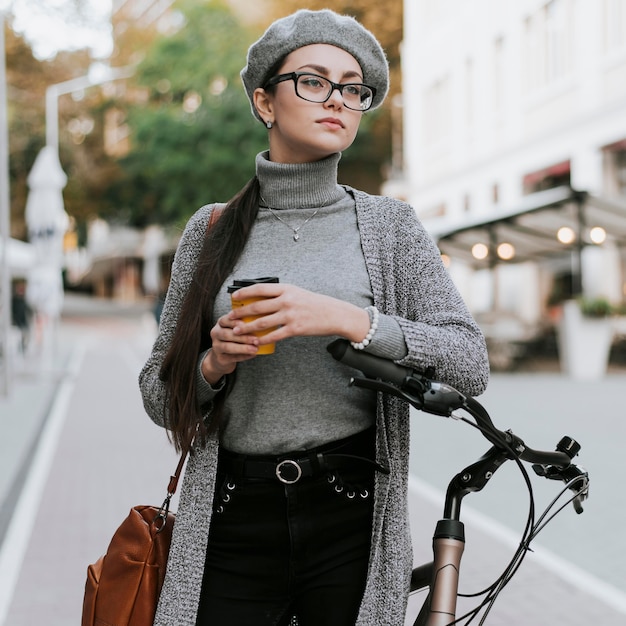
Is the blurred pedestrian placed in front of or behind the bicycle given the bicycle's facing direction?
behind

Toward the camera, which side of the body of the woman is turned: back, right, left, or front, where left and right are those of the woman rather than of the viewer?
front

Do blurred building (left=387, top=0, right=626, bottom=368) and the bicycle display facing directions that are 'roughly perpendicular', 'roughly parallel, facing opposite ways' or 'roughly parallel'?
roughly perpendicular

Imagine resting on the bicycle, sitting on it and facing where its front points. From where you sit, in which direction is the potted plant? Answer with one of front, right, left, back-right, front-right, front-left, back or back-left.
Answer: back-left

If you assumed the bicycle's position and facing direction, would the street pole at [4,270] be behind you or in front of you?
behind

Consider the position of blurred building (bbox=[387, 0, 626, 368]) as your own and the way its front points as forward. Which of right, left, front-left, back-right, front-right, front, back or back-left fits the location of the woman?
front-left

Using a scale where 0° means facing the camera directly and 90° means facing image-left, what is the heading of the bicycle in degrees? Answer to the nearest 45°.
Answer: approximately 315°

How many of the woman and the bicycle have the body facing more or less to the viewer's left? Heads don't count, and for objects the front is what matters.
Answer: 0

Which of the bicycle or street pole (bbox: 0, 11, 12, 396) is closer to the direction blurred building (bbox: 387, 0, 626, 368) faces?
the street pole

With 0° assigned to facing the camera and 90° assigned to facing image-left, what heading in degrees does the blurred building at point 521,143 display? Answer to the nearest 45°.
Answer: approximately 45°

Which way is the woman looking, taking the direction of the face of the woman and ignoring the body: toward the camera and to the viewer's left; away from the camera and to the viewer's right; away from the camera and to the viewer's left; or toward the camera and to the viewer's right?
toward the camera and to the viewer's right

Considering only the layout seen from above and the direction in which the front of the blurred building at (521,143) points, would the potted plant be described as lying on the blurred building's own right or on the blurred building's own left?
on the blurred building's own left
